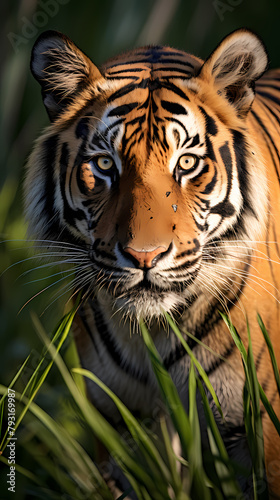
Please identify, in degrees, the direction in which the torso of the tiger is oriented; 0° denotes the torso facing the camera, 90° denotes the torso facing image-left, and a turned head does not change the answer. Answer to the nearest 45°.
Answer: approximately 45°
